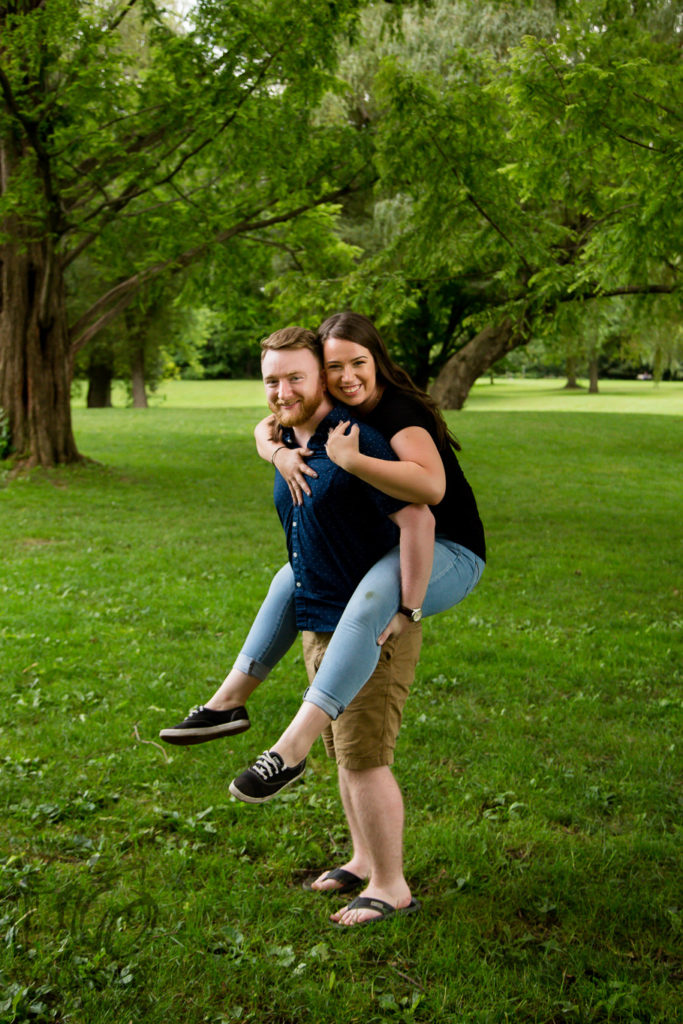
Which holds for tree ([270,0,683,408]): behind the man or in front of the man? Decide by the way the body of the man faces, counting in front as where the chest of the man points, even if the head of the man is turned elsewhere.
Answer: behind

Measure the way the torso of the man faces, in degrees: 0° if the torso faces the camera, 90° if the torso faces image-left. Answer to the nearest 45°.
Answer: approximately 45°

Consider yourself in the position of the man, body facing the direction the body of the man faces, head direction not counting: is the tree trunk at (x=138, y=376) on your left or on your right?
on your right

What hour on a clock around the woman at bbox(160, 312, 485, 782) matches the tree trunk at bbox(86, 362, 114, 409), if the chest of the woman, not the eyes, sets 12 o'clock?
The tree trunk is roughly at 4 o'clock from the woman.

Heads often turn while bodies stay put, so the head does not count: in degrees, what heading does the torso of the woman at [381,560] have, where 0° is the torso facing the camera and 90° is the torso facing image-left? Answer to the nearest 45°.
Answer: approximately 45°

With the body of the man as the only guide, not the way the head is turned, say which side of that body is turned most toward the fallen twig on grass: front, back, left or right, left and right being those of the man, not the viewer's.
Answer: right

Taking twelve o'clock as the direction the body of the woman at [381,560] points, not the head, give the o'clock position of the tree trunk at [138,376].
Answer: The tree trunk is roughly at 4 o'clock from the woman.

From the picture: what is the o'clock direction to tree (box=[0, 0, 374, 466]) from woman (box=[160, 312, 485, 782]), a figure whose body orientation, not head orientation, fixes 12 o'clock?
The tree is roughly at 4 o'clock from the woman.

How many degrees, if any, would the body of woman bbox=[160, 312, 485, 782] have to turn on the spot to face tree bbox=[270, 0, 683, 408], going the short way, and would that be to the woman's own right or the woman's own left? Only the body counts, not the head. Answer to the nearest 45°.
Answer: approximately 135° to the woman's own right

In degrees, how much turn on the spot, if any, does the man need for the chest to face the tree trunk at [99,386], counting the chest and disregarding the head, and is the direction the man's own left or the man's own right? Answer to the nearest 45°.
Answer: approximately 135° to the man's own right
